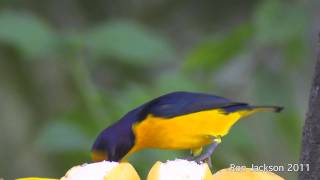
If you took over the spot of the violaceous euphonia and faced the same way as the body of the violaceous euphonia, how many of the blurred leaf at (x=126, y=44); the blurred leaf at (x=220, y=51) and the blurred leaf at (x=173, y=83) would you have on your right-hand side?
3

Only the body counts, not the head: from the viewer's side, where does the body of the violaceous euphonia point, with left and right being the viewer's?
facing to the left of the viewer

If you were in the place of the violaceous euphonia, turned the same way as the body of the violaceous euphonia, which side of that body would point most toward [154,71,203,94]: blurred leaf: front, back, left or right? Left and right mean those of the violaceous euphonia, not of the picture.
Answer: right

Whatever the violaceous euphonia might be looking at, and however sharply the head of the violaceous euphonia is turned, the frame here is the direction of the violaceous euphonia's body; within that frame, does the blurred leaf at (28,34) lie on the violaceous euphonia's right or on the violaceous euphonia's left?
on the violaceous euphonia's right

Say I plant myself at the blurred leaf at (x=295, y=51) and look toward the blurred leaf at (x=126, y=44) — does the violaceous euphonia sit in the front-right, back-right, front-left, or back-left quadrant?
front-left

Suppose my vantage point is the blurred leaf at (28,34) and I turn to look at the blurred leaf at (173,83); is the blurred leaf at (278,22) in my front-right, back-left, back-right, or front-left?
front-left

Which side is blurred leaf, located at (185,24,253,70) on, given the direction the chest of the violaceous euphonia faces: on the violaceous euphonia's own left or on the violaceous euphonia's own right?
on the violaceous euphonia's own right

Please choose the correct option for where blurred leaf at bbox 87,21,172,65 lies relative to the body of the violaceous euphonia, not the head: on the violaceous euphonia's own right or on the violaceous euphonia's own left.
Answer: on the violaceous euphonia's own right

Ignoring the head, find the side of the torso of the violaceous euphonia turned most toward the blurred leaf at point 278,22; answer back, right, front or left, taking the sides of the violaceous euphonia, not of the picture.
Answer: right

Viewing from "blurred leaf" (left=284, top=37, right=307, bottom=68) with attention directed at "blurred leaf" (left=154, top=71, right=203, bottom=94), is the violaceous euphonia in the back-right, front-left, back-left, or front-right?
front-left
